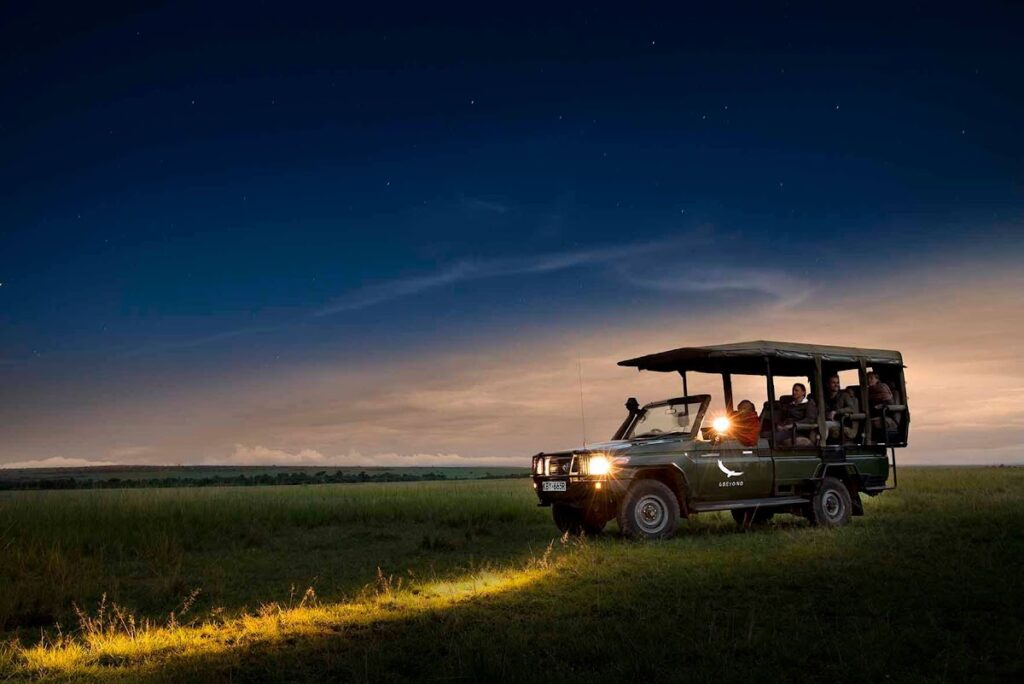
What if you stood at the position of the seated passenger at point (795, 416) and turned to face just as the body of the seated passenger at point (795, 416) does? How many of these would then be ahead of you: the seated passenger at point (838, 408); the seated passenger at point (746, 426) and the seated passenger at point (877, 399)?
1

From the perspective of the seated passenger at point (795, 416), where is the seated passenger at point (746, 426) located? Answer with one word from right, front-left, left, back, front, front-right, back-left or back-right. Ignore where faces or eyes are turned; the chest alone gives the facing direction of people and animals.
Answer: front

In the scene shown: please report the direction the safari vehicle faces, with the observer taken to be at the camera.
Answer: facing the viewer and to the left of the viewer

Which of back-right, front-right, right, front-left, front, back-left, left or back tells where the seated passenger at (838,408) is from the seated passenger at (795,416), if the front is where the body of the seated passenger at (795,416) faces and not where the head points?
back
